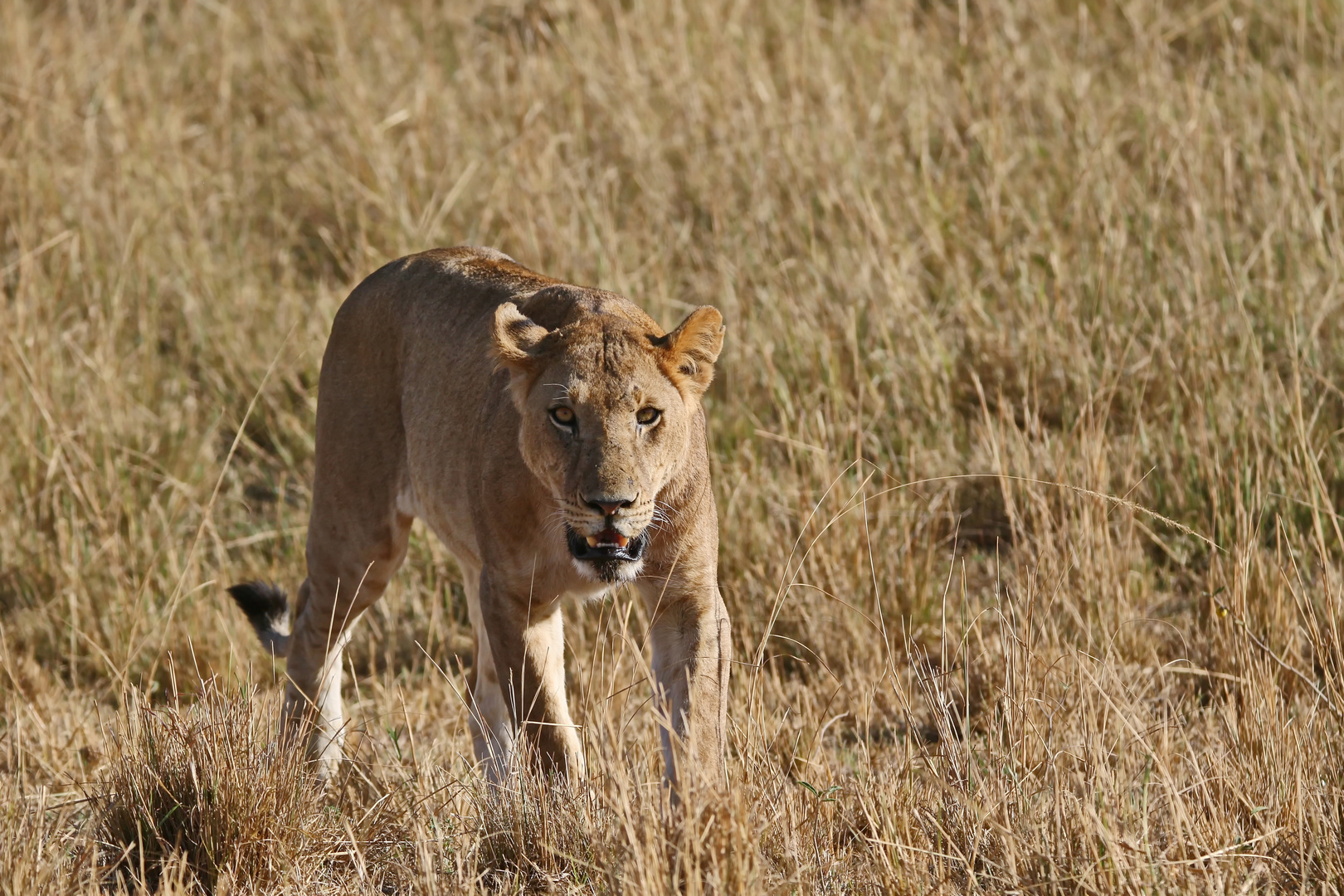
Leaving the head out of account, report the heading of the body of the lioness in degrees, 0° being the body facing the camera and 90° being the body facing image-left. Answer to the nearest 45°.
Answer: approximately 315°
